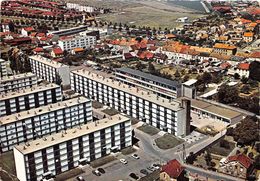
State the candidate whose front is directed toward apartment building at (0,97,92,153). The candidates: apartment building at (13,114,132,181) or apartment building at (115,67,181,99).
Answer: apartment building at (115,67,181,99)

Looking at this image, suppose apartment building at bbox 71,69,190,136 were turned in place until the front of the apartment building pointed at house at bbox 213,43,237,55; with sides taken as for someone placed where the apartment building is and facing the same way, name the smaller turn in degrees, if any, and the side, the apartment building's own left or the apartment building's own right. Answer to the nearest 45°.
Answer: approximately 180°

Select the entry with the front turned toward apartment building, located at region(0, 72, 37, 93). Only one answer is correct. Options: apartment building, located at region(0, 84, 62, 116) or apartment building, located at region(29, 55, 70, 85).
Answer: apartment building, located at region(29, 55, 70, 85)

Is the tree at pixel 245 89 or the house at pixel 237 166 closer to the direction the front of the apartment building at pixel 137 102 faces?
the house

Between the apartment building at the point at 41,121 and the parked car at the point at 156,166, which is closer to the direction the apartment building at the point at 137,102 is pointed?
the apartment building

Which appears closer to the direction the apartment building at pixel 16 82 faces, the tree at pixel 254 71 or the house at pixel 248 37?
the tree

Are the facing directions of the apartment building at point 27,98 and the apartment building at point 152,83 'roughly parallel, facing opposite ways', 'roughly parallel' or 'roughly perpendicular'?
roughly perpendicular

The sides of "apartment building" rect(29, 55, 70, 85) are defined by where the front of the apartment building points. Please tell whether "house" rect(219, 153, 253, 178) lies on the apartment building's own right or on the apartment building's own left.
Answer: on the apartment building's own left

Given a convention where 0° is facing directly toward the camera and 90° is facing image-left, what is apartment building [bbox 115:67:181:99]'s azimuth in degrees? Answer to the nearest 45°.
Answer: approximately 45°

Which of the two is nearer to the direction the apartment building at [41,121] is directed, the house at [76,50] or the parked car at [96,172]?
the parked car
